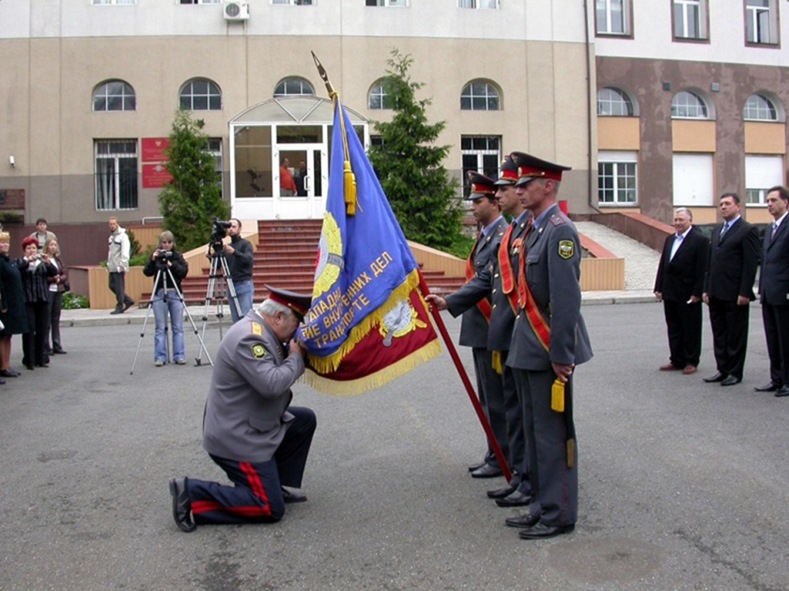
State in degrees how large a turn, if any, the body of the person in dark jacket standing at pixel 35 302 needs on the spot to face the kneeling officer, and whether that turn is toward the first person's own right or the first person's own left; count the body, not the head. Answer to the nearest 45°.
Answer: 0° — they already face them

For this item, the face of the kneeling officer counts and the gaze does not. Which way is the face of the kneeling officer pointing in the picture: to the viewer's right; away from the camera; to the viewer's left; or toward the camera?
to the viewer's right

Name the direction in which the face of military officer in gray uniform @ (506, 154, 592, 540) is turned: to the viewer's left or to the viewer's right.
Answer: to the viewer's left

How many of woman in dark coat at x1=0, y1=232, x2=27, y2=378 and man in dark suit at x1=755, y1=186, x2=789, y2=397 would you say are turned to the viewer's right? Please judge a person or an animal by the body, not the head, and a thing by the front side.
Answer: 1

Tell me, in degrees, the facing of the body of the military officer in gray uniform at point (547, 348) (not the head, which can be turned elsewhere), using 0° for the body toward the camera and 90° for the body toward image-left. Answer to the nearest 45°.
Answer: approximately 90°

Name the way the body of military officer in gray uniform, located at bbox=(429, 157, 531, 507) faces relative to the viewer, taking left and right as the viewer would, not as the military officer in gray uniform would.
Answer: facing to the left of the viewer
